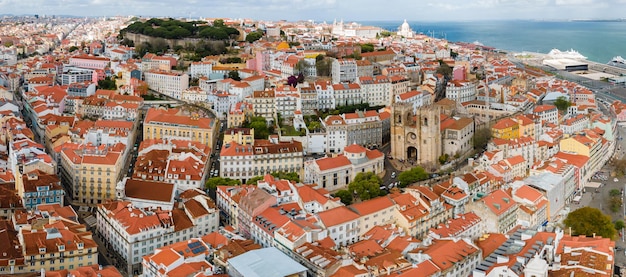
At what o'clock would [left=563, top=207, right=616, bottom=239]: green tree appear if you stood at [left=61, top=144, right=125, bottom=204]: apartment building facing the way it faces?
The green tree is roughly at 10 o'clock from the apartment building.

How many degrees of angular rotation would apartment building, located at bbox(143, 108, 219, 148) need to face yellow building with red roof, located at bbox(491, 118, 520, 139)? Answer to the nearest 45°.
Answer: approximately 90° to its left

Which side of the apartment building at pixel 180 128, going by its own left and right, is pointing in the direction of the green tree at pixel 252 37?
back

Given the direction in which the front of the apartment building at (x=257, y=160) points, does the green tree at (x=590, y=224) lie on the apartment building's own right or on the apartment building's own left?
on the apartment building's own left

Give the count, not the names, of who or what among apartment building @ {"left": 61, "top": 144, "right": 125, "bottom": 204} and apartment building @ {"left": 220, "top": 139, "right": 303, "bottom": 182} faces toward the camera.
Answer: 2

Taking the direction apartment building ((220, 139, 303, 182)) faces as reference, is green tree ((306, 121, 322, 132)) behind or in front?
behind

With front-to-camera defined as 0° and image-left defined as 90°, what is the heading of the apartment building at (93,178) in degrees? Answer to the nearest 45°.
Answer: approximately 0°

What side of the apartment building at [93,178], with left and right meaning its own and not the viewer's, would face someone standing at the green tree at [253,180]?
left

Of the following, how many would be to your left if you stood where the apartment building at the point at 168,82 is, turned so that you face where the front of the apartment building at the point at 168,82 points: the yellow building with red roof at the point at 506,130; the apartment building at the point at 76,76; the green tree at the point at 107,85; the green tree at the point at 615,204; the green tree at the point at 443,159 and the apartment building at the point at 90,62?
3

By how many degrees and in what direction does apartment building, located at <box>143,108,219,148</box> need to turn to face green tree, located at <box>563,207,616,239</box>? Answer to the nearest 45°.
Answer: approximately 45° to its left

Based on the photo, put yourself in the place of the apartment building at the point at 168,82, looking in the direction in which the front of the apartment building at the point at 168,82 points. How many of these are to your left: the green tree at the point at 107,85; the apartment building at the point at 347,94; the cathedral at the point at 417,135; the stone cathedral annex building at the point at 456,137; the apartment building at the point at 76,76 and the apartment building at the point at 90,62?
3

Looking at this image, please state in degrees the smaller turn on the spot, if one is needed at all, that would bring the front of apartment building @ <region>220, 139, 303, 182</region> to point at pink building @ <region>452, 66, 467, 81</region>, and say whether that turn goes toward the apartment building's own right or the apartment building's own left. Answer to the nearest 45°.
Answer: approximately 135° to the apartment building's own left
